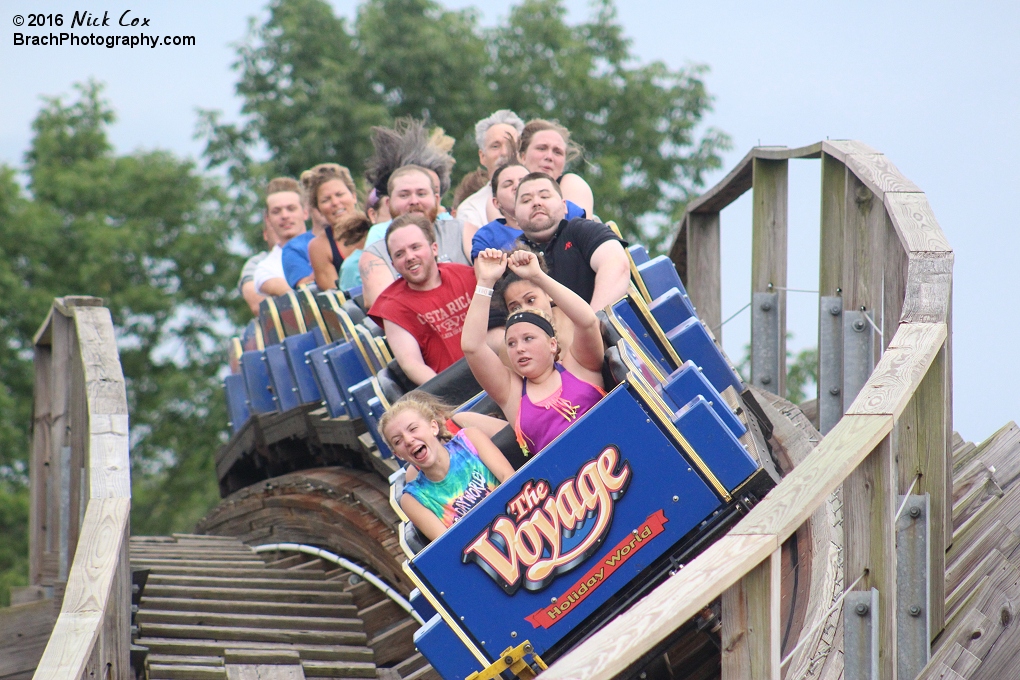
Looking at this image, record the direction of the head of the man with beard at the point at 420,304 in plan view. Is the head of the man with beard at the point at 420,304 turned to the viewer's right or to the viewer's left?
to the viewer's left

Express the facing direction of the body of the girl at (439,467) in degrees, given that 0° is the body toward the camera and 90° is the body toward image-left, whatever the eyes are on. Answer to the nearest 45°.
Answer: approximately 0°

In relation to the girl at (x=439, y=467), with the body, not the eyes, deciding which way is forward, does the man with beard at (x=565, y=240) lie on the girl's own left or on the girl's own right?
on the girl's own left

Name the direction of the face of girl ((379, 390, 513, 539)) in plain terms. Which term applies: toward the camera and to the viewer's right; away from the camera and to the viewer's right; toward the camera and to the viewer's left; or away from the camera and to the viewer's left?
toward the camera and to the viewer's left

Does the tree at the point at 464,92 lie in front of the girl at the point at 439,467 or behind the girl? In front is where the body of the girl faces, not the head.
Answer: behind

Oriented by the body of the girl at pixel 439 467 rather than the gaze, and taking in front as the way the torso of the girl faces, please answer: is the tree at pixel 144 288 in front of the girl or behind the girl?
behind
